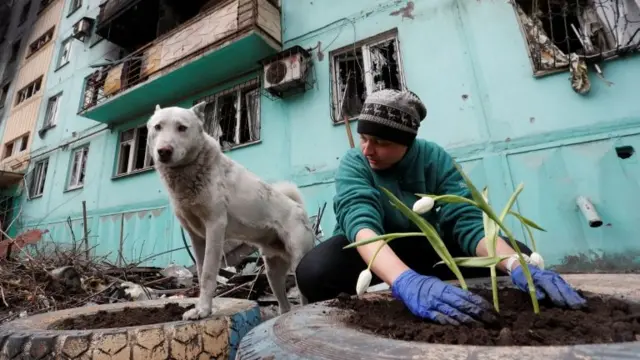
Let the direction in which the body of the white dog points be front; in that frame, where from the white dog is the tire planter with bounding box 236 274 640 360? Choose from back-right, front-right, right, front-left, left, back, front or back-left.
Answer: front-left

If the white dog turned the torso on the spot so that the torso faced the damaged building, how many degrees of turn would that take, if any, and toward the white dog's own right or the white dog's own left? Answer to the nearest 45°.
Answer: approximately 180°

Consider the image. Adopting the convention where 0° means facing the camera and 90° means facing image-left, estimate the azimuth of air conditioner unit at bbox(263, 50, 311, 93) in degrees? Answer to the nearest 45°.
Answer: approximately 45°

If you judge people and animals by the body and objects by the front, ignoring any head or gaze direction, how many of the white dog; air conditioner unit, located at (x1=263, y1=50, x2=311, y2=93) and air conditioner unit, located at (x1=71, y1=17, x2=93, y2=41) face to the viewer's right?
0

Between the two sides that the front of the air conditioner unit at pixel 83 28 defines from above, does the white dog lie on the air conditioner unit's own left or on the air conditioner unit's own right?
on the air conditioner unit's own left

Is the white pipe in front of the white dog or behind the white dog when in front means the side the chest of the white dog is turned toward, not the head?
behind

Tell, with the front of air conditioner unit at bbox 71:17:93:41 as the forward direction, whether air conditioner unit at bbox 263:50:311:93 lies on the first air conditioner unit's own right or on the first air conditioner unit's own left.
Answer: on the first air conditioner unit's own left

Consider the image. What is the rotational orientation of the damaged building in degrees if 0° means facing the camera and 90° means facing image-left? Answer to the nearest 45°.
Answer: approximately 45°
